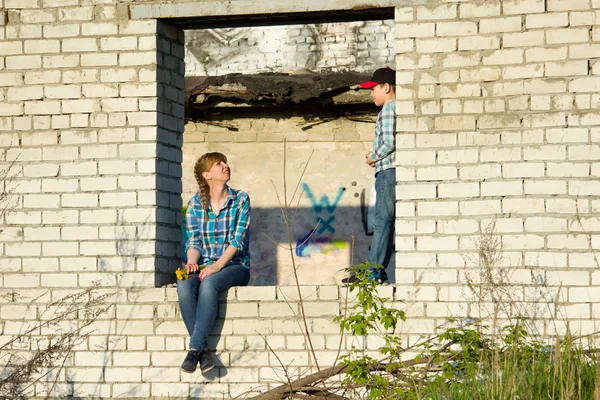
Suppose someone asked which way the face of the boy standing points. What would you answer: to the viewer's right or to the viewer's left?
to the viewer's left

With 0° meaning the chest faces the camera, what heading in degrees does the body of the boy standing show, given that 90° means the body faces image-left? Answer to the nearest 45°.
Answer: approximately 90°
